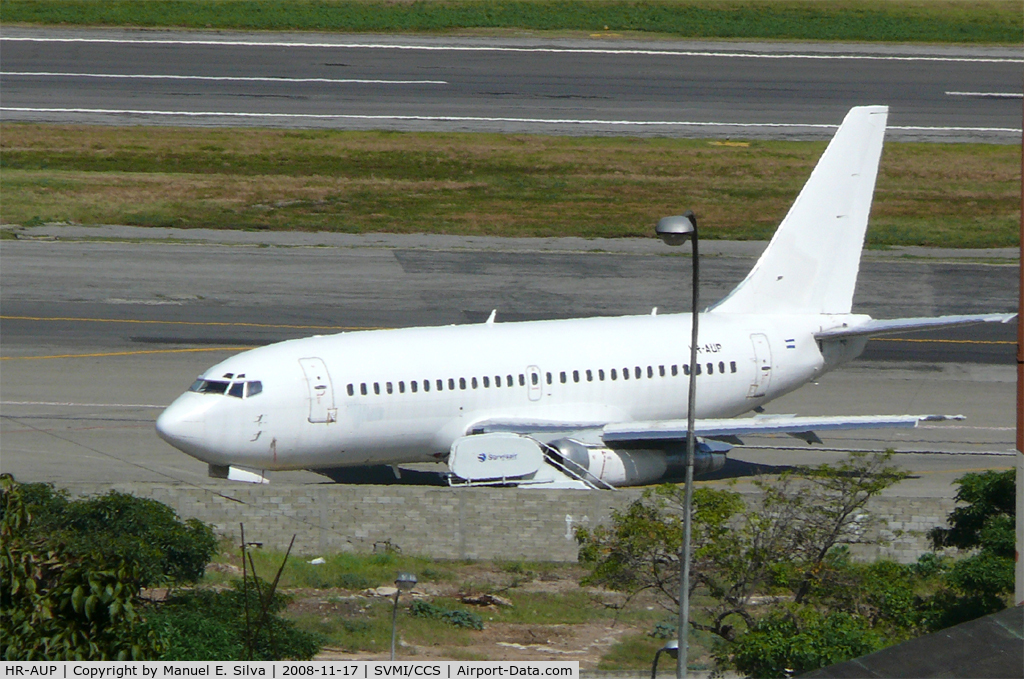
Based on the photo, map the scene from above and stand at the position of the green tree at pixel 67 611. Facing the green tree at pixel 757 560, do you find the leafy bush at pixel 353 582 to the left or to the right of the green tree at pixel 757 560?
left

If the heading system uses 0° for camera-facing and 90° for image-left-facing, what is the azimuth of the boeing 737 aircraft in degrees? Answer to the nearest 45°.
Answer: approximately 45°

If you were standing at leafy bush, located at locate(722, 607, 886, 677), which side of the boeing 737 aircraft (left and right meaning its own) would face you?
left

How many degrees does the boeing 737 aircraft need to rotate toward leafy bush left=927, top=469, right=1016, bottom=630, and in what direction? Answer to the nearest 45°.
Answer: approximately 90° to its left
